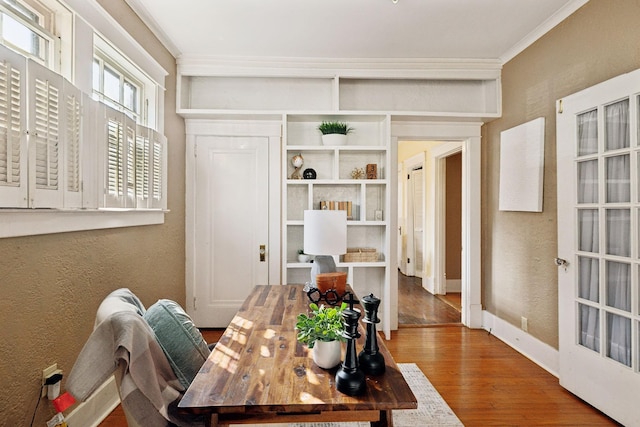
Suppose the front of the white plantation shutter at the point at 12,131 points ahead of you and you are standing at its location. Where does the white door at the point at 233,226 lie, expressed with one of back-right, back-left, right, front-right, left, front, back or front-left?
left

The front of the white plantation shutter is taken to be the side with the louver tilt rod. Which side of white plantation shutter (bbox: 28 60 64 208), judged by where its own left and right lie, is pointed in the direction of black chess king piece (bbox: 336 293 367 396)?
front

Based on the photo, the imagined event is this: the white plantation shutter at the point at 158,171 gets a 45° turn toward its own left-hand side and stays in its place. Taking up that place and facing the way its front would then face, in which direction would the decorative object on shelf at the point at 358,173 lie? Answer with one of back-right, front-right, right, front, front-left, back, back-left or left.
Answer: front

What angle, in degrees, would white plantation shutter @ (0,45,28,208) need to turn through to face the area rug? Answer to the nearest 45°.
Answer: approximately 45° to its left

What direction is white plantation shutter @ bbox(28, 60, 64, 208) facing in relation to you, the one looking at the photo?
facing the viewer and to the right of the viewer

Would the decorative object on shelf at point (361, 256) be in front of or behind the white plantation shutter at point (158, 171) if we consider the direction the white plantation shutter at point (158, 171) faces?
in front

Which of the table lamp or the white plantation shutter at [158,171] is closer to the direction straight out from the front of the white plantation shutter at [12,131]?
the table lamp

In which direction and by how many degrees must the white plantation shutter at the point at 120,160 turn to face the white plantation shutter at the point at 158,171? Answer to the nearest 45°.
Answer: approximately 90° to its left

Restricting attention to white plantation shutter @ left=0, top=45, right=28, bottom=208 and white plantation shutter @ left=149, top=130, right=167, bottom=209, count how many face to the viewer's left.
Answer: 0

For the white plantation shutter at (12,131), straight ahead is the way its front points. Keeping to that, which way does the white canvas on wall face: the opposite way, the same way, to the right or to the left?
the opposite way

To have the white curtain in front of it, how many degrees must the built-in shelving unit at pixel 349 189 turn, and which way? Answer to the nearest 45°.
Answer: approximately 45° to its left

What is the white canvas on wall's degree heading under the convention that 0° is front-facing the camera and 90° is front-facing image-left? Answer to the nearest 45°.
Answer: approximately 45°

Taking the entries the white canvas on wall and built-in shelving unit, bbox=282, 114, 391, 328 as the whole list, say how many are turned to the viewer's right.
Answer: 0

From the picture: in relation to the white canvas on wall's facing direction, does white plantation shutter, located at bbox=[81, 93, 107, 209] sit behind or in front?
in front

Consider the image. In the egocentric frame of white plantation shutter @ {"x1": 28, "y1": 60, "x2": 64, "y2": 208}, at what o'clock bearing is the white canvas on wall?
The white canvas on wall is roughly at 11 o'clock from the white plantation shutter.
